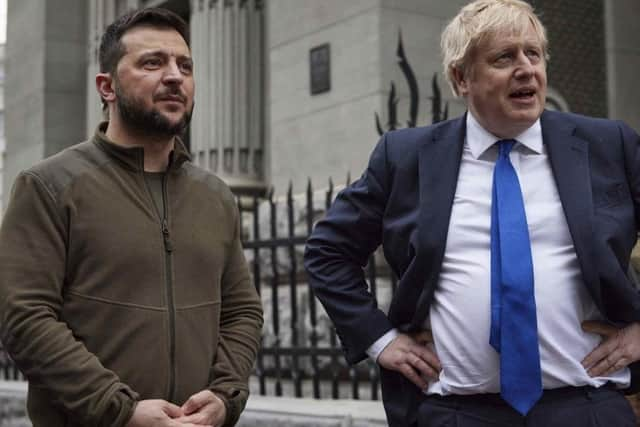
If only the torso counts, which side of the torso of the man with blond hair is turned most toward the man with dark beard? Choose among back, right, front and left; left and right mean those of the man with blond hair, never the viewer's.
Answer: right

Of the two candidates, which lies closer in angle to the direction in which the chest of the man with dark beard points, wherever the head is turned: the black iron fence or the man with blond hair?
the man with blond hair

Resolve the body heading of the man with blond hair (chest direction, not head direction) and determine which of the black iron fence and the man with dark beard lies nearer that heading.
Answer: the man with dark beard

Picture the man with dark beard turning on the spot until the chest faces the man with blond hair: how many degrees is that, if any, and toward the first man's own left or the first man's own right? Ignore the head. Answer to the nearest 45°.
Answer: approximately 45° to the first man's own left

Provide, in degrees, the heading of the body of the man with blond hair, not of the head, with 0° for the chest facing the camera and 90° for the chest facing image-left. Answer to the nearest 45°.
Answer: approximately 0°

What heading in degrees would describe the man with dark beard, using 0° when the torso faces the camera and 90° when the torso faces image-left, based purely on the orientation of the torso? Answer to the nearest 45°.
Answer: approximately 315°

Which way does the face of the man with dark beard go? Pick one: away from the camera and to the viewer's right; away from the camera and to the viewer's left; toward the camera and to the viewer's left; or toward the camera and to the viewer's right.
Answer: toward the camera and to the viewer's right
